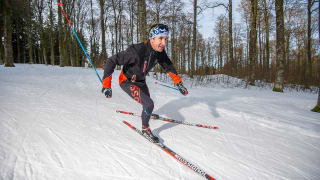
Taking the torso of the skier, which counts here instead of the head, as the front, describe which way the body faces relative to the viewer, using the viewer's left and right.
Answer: facing the viewer and to the right of the viewer

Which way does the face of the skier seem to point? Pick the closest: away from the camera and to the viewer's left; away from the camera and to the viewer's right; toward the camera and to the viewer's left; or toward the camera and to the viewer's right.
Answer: toward the camera and to the viewer's right
